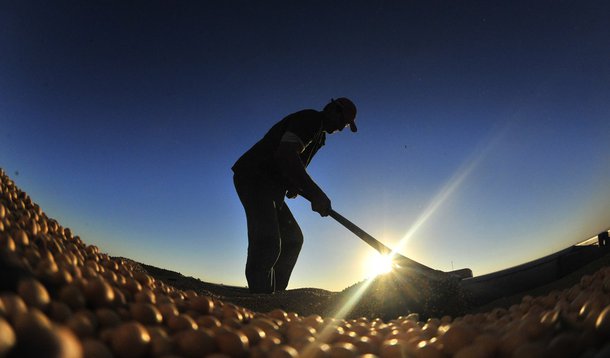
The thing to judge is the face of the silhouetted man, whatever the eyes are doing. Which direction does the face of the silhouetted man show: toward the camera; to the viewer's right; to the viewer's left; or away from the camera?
to the viewer's right

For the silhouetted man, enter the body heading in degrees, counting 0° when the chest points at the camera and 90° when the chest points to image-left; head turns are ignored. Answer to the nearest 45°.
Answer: approximately 270°
